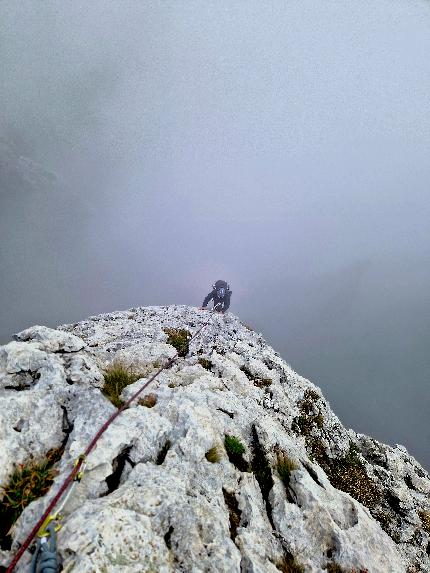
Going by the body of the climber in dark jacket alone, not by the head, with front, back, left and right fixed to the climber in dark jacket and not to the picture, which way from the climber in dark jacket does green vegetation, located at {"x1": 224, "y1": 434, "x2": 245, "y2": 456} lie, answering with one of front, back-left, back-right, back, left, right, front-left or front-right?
front

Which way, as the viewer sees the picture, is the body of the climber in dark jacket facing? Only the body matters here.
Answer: toward the camera

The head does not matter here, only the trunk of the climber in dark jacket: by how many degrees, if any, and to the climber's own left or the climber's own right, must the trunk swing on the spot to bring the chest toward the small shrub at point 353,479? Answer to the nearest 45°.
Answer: approximately 45° to the climber's own left

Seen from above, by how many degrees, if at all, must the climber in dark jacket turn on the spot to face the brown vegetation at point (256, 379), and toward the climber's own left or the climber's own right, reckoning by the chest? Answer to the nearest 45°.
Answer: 0° — they already face it

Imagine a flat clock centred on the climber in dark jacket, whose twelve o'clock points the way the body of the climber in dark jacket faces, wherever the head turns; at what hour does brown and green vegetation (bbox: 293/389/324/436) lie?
The brown and green vegetation is roughly at 11 o'clock from the climber in dark jacket.

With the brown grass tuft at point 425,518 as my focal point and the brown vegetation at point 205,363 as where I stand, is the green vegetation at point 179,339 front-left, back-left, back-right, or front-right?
back-left

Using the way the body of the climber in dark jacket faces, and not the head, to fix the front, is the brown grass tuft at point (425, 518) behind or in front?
in front

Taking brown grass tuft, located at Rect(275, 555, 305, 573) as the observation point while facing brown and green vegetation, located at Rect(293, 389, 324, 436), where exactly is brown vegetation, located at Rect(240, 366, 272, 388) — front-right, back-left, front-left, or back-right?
front-left

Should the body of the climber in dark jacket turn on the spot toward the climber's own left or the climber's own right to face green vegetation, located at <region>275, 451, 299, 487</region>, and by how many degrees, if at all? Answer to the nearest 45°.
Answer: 0° — they already face it
